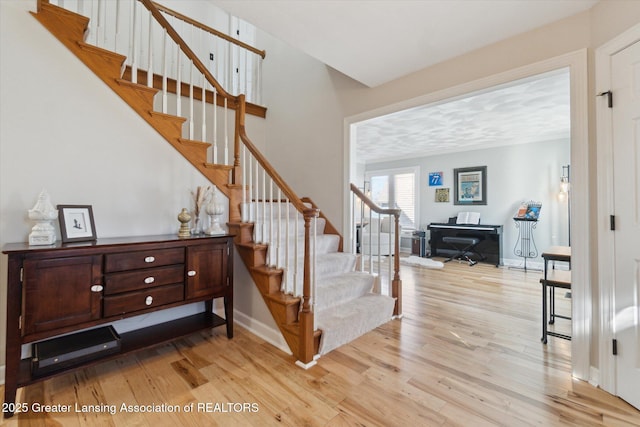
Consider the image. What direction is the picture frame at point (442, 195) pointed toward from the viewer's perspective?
toward the camera

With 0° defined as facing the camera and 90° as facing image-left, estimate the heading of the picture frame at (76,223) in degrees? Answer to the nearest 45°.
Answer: approximately 0°

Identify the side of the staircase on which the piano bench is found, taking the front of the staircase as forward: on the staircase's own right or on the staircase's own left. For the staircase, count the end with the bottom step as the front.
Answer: on the staircase's own left

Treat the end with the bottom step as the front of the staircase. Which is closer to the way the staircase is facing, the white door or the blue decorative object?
the white door

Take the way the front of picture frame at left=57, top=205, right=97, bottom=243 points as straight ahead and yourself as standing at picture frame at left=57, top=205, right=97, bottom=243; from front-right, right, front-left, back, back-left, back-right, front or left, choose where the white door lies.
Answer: front-left

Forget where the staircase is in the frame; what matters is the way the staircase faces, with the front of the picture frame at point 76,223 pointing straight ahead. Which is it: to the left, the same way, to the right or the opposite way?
the same way

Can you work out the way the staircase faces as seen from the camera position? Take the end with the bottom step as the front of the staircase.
facing the viewer and to the right of the viewer

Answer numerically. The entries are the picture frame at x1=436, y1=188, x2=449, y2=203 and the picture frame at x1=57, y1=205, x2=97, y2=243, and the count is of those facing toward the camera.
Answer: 2

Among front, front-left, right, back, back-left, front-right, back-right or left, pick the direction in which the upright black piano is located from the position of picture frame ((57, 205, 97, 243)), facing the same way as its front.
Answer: left

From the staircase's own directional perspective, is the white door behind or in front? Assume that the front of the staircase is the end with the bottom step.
in front

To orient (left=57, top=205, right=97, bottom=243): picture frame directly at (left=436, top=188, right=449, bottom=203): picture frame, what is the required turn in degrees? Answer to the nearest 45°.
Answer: approximately 90° to its left
